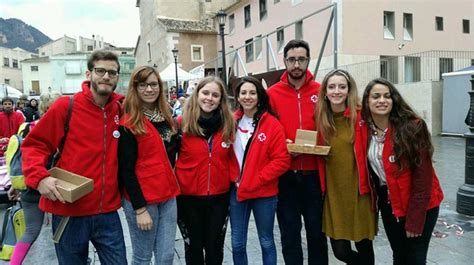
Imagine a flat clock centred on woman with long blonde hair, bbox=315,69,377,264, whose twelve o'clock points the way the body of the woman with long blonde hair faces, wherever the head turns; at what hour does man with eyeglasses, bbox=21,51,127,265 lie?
The man with eyeglasses is roughly at 2 o'clock from the woman with long blonde hair.

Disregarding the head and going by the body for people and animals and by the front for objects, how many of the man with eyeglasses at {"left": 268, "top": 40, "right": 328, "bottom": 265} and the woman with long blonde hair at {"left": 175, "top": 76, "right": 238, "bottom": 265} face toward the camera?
2

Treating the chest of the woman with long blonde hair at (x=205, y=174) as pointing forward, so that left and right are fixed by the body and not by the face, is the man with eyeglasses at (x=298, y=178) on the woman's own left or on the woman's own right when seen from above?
on the woman's own left

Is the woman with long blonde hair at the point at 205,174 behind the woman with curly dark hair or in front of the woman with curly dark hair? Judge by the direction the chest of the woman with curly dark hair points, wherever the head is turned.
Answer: in front

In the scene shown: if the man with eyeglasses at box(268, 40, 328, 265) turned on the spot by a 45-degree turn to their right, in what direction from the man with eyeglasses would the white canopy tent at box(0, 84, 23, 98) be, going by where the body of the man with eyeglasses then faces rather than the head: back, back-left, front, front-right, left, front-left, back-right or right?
right

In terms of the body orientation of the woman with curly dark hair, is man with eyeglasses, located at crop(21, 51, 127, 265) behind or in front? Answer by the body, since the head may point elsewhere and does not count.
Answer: in front

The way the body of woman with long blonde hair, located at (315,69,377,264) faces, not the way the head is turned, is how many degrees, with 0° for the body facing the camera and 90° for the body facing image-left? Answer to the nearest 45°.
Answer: approximately 0°

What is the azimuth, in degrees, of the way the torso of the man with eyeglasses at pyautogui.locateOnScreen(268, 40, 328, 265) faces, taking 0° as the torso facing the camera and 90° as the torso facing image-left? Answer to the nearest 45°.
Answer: approximately 0°

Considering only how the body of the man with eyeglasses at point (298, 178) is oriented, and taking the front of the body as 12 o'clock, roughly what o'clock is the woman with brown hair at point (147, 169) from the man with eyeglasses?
The woman with brown hair is roughly at 2 o'clock from the man with eyeglasses.
